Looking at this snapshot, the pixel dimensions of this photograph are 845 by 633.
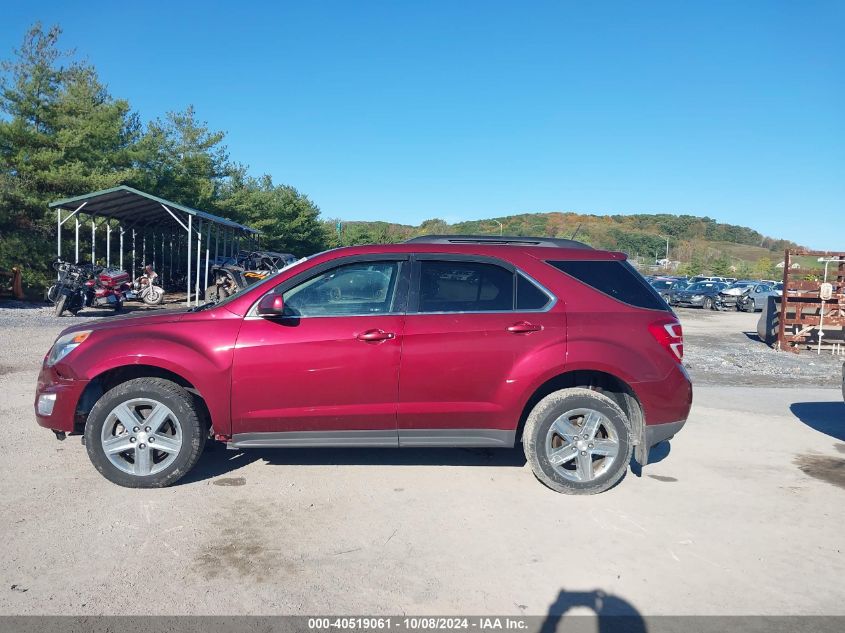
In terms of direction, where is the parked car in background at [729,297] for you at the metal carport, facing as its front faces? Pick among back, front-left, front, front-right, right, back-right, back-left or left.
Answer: back-left

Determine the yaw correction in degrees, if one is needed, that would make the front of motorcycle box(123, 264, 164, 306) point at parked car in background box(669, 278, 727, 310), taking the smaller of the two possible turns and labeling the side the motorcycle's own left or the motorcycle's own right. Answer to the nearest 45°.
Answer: approximately 45° to the motorcycle's own left

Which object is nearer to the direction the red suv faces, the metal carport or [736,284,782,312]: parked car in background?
the metal carport

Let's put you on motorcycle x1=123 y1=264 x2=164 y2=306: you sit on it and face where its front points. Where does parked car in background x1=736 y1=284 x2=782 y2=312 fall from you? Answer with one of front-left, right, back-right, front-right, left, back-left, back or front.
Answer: front-left

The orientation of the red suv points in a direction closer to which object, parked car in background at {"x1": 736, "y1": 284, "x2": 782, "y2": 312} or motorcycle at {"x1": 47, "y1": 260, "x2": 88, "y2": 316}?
the motorcycle

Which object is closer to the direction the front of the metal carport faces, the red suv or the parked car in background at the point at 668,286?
the red suv

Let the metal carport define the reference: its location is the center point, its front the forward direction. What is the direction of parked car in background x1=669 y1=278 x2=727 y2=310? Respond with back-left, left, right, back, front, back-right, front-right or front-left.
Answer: back-left

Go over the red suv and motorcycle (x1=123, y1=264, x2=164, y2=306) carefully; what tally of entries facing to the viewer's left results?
1

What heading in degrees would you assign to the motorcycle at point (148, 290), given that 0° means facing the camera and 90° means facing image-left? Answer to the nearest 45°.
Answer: approximately 315°

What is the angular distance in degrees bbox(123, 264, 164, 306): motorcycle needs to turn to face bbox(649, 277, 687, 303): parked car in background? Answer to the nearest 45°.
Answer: approximately 45° to its left

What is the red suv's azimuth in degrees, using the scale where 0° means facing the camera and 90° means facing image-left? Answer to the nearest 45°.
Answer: approximately 90°
